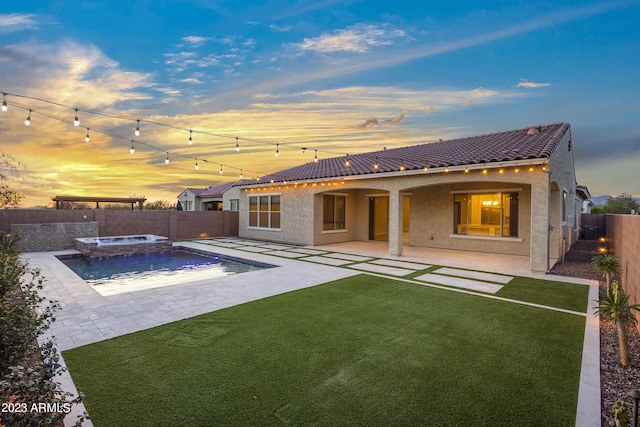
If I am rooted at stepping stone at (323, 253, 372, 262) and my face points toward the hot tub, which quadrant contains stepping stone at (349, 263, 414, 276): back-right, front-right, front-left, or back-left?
back-left

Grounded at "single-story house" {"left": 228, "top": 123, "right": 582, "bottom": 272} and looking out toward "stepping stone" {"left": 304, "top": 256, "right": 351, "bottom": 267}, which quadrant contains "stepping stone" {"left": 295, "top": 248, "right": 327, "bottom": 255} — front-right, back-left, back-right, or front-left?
front-right
